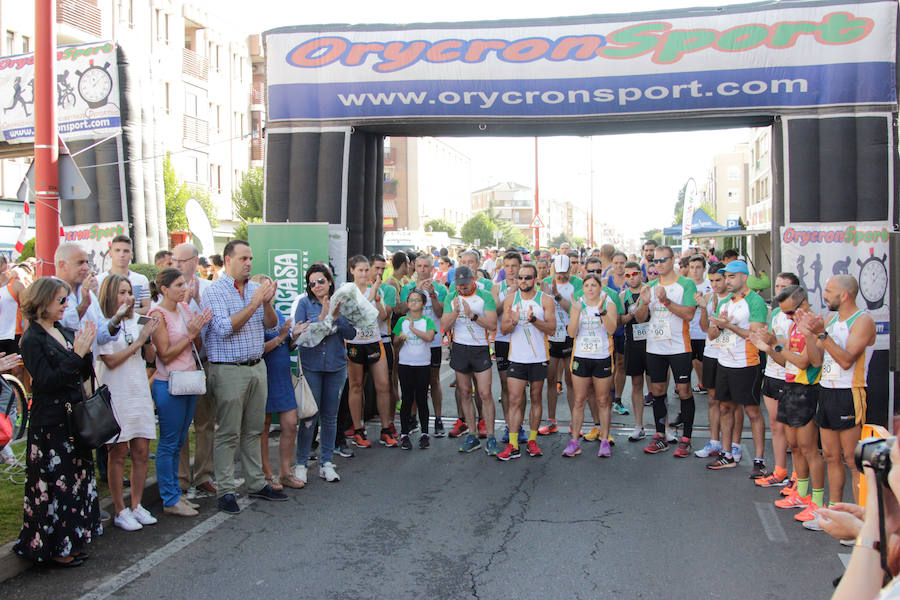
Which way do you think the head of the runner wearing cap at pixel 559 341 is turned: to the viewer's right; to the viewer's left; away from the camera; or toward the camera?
toward the camera

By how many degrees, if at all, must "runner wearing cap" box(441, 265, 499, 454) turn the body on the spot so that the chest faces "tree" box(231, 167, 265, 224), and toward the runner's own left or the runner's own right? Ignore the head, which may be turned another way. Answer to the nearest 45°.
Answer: approximately 180°

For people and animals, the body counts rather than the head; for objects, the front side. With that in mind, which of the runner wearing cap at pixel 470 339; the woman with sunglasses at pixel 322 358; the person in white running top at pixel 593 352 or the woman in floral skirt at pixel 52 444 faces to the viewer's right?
the woman in floral skirt

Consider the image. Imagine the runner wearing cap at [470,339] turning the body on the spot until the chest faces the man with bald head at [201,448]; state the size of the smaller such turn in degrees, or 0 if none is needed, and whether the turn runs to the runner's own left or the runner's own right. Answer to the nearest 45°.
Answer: approximately 45° to the runner's own right

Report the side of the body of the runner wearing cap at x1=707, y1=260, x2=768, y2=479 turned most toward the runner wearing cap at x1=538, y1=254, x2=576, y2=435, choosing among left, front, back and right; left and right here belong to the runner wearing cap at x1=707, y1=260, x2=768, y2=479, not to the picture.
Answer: right

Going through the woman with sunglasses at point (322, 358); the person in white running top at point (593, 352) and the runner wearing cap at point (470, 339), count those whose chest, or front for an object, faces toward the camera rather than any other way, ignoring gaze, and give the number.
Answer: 3

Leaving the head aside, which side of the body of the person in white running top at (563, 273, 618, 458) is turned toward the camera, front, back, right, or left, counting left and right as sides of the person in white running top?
front

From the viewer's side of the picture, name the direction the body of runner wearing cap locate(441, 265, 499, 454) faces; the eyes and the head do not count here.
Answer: toward the camera

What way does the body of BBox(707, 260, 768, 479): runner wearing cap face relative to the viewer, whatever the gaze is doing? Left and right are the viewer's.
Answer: facing the viewer and to the left of the viewer

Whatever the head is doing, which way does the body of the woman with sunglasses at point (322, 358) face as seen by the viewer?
toward the camera

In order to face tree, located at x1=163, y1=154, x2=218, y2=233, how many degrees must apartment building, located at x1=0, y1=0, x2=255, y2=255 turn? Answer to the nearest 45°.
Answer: approximately 45° to its right

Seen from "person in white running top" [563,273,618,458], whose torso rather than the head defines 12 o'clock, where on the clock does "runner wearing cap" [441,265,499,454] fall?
The runner wearing cap is roughly at 3 o'clock from the person in white running top.

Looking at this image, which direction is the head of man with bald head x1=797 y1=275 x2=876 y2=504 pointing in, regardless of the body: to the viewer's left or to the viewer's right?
to the viewer's left

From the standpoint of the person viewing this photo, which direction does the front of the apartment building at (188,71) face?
facing the viewer and to the right of the viewer

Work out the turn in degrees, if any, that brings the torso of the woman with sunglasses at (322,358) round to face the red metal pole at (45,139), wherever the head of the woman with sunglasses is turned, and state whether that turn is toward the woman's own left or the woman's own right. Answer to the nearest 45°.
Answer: approximately 90° to the woman's own right
